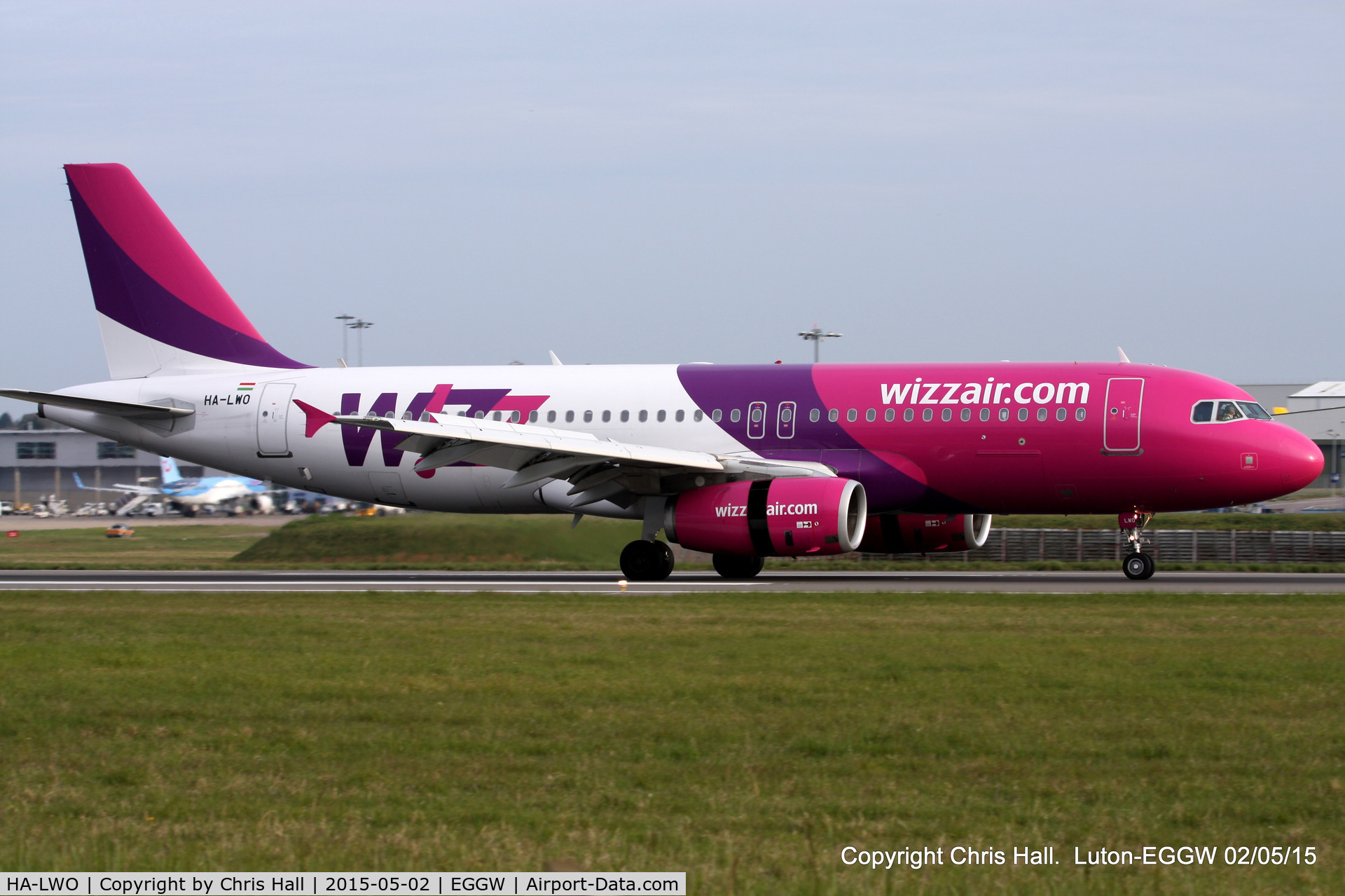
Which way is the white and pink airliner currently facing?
to the viewer's right
